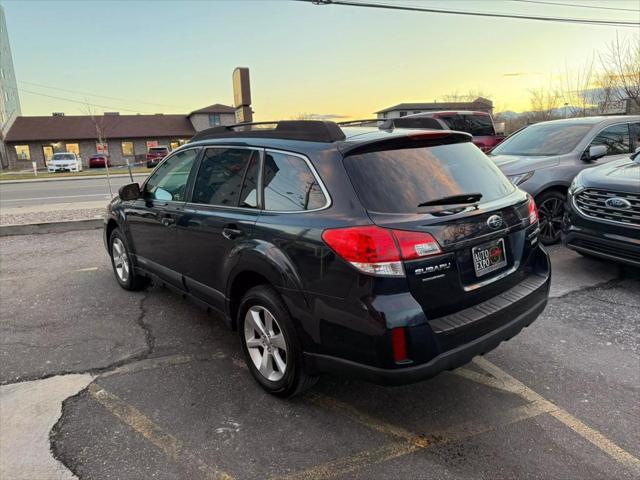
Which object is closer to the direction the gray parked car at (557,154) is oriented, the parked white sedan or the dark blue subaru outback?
the dark blue subaru outback

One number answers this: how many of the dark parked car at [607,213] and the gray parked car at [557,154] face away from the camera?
0

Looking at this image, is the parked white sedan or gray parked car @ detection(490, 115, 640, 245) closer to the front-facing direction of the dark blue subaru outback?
the parked white sedan

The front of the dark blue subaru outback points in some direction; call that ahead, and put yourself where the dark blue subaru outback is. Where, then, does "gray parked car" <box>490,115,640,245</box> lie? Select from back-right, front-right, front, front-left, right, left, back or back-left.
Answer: right

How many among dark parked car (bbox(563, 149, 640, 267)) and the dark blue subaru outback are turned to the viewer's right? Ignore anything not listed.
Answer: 0

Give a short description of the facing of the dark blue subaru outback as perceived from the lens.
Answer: facing away from the viewer and to the left of the viewer

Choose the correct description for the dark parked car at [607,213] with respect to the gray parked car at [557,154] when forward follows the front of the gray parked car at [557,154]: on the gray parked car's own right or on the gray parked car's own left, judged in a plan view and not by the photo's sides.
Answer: on the gray parked car's own left

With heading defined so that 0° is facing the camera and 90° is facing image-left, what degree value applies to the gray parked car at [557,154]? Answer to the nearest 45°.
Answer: approximately 45°

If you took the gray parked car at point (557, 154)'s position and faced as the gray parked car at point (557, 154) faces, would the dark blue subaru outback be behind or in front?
in front

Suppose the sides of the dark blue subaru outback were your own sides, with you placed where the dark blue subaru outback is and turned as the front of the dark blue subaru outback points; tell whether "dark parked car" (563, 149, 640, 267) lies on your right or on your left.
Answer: on your right

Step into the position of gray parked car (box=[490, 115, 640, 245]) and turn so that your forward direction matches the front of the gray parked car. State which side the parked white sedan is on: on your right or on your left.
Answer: on your right

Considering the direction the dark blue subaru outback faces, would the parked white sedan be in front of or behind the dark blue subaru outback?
in front

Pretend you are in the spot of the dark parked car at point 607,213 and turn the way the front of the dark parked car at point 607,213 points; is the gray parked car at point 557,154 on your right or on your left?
on your right
